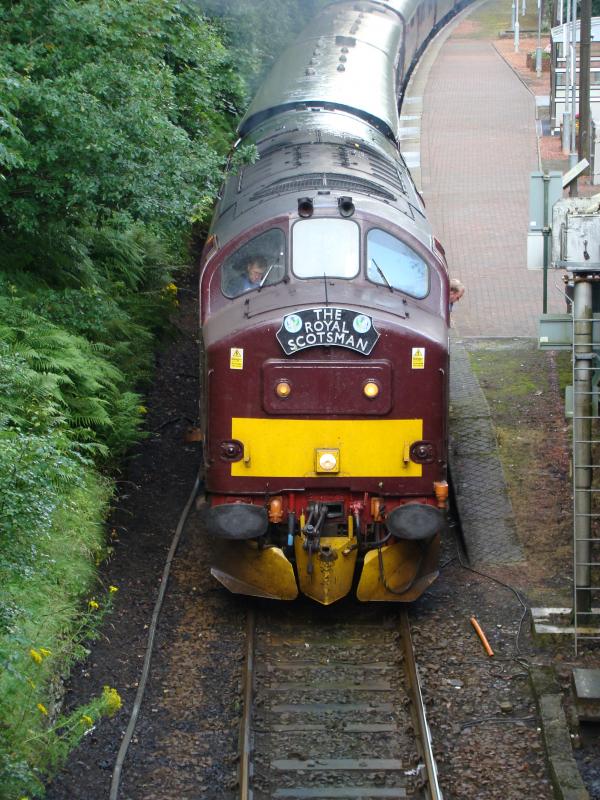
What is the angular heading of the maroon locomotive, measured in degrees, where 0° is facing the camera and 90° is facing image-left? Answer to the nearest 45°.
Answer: approximately 0°

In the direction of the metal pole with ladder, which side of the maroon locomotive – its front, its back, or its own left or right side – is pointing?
front

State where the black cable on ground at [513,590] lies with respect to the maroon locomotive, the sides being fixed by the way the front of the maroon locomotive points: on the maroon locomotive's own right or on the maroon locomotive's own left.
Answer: on the maroon locomotive's own left
